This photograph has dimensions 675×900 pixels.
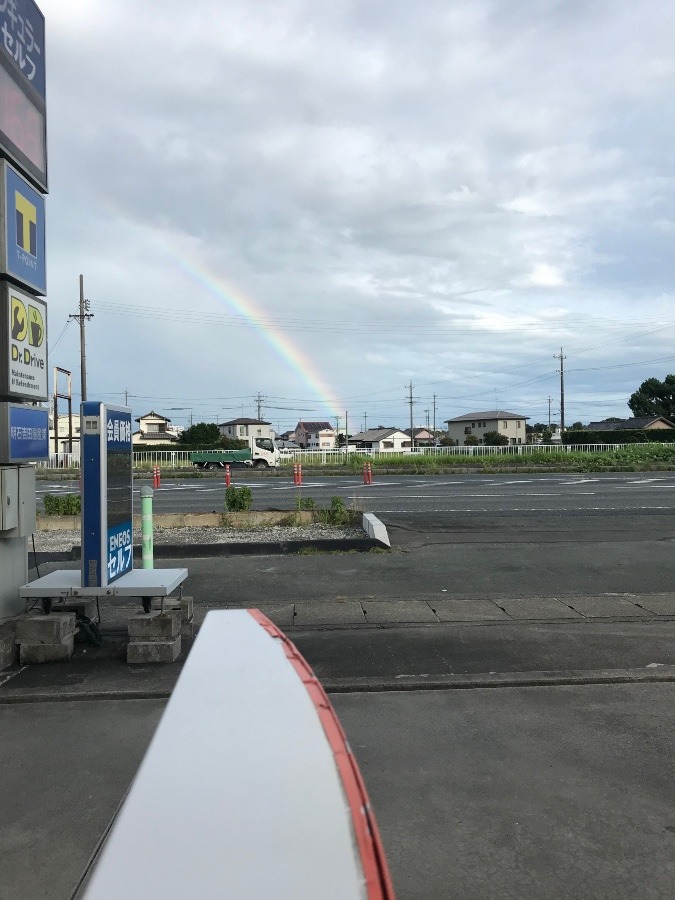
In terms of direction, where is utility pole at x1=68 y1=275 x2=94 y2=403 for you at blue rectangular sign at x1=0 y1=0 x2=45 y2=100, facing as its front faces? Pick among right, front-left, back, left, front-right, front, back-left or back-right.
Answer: back-left

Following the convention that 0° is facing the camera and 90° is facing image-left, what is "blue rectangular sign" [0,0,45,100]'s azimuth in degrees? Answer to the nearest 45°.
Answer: approximately 315°

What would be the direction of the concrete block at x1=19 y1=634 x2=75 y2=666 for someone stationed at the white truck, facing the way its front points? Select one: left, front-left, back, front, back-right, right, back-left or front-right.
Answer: right

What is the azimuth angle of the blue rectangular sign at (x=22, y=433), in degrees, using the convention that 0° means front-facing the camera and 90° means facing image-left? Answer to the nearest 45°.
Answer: approximately 315°

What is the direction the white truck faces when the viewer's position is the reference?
facing to the right of the viewer

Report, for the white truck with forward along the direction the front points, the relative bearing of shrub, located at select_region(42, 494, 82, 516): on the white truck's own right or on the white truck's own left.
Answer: on the white truck's own right

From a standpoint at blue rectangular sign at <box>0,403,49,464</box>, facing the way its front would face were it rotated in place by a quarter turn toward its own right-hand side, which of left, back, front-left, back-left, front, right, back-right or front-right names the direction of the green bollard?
back

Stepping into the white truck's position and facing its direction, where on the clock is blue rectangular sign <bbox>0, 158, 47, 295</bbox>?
The blue rectangular sign is roughly at 3 o'clock from the white truck.

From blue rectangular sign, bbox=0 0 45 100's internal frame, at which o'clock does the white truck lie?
The white truck is roughly at 8 o'clock from the blue rectangular sign.
